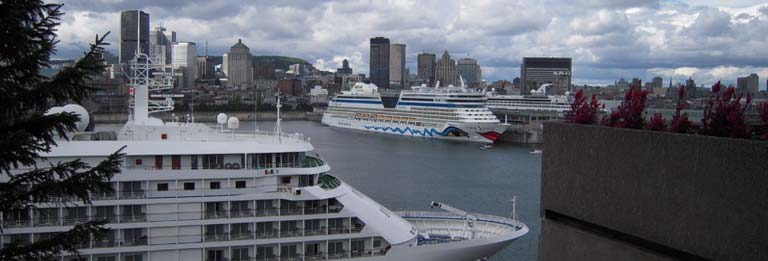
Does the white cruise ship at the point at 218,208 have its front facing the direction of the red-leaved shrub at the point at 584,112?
no

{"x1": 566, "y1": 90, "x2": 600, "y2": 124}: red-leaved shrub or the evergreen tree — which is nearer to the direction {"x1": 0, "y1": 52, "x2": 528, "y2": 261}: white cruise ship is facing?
the red-leaved shrub

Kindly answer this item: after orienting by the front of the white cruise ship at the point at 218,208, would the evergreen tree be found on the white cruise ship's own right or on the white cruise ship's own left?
on the white cruise ship's own right

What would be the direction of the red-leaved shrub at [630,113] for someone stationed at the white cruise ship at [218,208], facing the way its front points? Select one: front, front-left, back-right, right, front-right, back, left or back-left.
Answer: front-right

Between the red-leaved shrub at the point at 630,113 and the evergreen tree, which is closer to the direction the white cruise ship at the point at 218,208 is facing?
the red-leaved shrub

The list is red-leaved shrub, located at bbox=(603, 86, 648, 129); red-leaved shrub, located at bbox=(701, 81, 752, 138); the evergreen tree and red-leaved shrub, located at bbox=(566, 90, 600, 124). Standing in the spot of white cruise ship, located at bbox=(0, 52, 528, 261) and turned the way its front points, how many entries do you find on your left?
0

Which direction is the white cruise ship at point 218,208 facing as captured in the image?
to the viewer's right

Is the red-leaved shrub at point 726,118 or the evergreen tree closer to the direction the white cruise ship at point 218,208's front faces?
the red-leaved shrub

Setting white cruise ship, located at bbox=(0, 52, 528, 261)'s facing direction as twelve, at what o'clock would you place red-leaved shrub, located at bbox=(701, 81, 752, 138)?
The red-leaved shrub is roughly at 2 o'clock from the white cruise ship.

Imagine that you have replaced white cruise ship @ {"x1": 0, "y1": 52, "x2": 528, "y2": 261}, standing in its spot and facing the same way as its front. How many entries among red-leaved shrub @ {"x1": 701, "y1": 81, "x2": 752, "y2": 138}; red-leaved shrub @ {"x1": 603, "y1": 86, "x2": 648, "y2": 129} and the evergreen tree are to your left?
0

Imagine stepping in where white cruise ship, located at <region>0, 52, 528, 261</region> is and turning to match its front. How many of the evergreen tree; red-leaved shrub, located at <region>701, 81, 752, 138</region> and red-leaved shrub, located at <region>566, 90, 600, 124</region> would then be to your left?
0

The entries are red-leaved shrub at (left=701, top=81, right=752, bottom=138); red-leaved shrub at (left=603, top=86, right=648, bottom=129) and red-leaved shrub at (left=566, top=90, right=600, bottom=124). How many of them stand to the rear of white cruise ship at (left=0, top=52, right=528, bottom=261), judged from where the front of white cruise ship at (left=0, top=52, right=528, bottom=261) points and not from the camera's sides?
0
